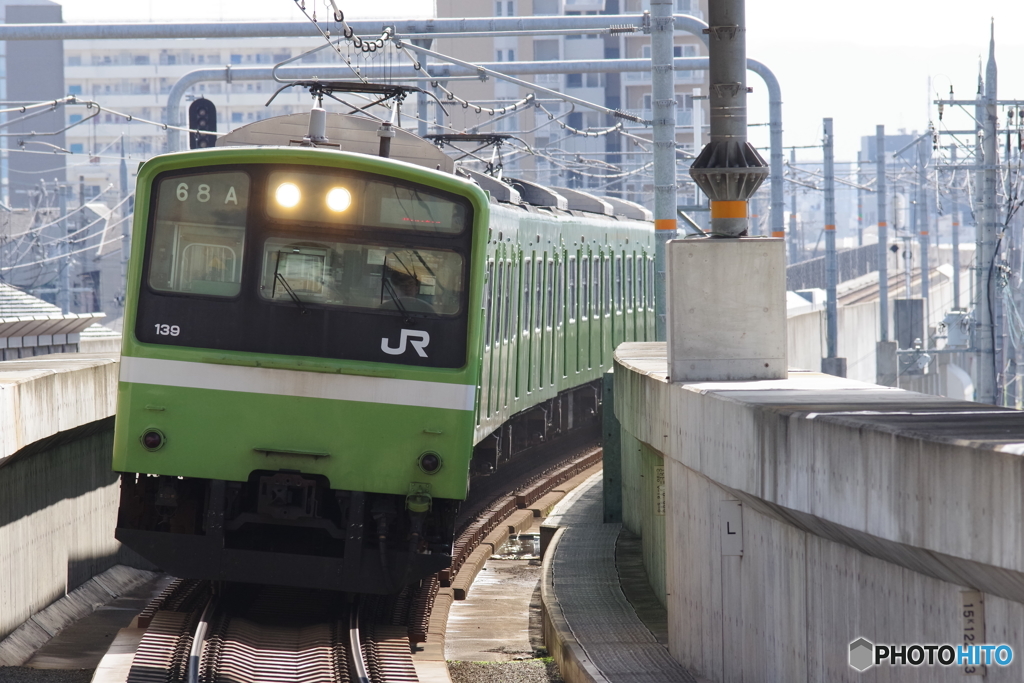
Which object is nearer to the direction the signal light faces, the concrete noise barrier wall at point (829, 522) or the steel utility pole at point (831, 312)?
the concrete noise barrier wall

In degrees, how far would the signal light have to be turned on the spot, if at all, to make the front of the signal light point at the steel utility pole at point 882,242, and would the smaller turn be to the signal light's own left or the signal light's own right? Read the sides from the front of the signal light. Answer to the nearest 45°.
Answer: approximately 135° to the signal light's own left

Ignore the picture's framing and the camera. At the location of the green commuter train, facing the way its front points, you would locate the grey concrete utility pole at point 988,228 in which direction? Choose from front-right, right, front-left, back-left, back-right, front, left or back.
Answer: back-left

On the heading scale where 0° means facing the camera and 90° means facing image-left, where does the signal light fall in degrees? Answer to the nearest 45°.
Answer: approximately 0°

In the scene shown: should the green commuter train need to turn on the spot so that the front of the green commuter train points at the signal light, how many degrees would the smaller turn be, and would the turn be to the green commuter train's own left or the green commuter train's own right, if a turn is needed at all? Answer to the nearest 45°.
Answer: approximately 180°

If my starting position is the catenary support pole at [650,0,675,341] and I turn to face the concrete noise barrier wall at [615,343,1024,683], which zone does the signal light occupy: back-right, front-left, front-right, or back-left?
back-right

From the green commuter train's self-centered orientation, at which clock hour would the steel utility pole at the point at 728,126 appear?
The steel utility pole is roughly at 9 o'clock from the green commuter train.
